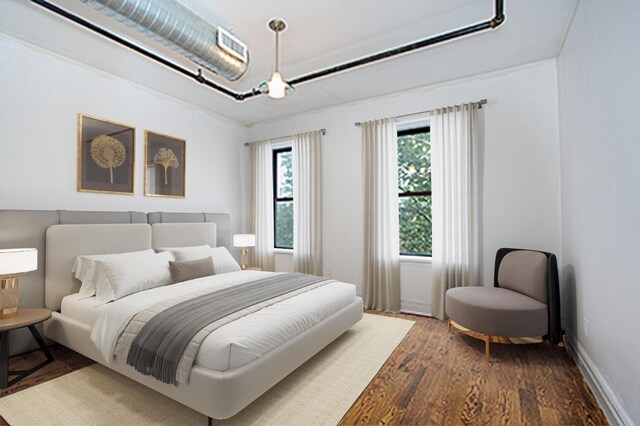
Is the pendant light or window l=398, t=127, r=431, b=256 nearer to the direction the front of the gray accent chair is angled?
the pendant light

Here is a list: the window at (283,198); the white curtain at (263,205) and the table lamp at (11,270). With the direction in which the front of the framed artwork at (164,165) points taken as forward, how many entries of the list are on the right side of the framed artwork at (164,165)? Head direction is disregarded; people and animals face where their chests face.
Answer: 1

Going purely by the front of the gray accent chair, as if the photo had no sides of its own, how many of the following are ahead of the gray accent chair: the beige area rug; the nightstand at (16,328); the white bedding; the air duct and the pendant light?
5

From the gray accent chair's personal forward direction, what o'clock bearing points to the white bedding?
The white bedding is roughly at 12 o'clock from the gray accent chair.

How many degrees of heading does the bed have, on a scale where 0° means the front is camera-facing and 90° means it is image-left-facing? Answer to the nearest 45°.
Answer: approximately 315°

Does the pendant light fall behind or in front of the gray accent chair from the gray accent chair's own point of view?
in front

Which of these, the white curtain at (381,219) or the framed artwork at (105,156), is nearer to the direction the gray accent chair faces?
the framed artwork

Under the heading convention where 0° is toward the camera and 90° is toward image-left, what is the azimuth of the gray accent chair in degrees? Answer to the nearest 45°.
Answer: approximately 45°

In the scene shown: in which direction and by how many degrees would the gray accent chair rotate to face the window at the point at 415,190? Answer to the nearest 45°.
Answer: approximately 90° to its right

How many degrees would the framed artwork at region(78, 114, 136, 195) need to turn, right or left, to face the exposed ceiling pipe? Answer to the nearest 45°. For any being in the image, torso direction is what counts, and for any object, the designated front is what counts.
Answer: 0° — it already faces it

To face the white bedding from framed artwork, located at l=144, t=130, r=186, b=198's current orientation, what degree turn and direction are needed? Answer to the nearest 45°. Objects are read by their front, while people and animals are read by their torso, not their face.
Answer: approximately 45° to its right
